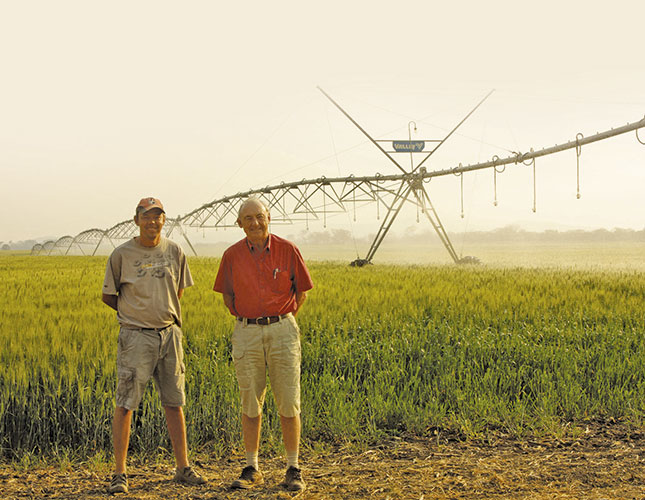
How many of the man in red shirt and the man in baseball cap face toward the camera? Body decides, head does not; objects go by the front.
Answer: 2

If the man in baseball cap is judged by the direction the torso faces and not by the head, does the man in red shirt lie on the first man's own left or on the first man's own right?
on the first man's own left

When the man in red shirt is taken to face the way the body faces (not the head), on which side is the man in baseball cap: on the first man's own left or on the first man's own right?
on the first man's own right

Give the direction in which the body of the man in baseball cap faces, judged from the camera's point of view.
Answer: toward the camera
